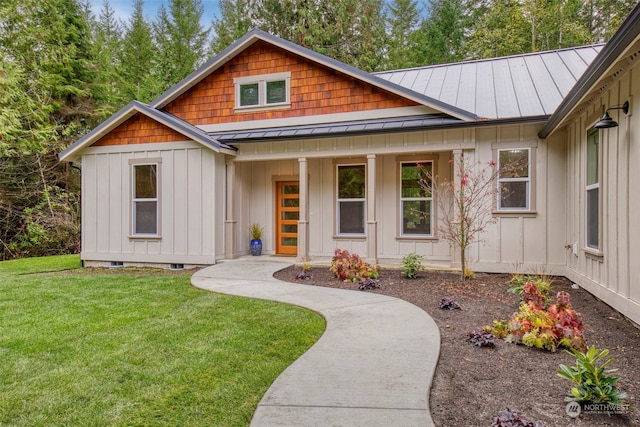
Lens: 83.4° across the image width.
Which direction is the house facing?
toward the camera

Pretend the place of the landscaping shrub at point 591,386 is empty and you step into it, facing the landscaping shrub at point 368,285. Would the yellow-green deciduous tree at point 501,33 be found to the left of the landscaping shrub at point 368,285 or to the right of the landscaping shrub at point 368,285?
right

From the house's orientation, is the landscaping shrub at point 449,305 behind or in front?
in front

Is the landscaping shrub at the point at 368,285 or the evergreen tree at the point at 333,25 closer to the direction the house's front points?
the landscaping shrub

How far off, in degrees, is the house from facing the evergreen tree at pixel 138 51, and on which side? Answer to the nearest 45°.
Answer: approximately 135° to its right

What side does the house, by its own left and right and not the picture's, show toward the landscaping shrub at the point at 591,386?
front

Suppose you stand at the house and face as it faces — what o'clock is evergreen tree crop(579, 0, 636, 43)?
The evergreen tree is roughly at 8 o'clock from the house.

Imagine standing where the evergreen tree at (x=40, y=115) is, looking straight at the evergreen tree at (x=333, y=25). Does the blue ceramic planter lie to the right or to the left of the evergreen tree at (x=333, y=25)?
right

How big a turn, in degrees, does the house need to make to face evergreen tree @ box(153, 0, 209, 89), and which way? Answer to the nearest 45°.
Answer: approximately 135° to its right

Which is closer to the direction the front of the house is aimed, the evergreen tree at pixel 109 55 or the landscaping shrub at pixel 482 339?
the landscaping shrub

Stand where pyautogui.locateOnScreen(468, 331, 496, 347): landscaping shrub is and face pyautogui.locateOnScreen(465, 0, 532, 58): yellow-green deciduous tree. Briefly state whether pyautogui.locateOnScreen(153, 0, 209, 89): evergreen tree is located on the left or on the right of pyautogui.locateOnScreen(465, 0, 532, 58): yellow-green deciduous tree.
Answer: left

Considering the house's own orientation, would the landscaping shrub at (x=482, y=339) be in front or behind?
in front

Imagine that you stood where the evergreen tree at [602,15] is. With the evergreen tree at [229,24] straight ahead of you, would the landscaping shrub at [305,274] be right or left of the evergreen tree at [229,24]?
left

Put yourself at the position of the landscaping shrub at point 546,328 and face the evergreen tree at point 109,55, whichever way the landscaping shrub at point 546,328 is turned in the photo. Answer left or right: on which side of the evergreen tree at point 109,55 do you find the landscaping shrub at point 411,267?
right

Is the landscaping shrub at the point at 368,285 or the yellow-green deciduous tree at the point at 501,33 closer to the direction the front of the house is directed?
the landscaping shrub

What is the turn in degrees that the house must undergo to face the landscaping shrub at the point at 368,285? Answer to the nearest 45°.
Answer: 0° — it already faces it

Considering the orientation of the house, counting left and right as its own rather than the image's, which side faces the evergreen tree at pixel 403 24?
back

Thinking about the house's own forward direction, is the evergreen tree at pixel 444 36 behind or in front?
behind
